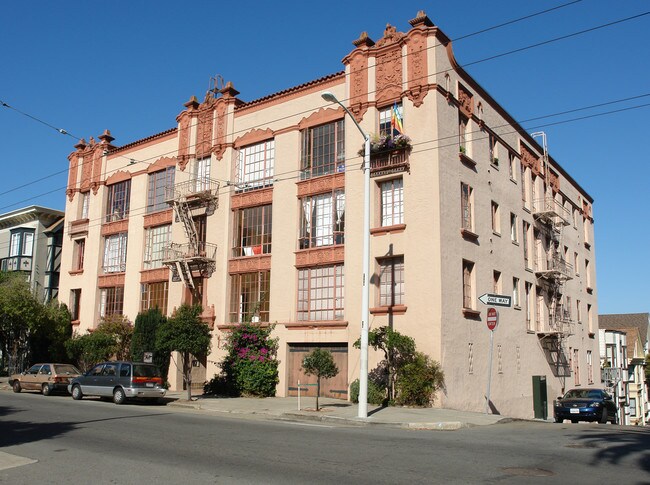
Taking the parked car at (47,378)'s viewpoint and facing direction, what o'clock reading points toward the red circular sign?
The red circular sign is roughly at 6 o'clock from the parked car.

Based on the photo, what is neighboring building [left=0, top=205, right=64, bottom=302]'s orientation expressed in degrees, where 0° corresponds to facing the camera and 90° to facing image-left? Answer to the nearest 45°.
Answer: approximately 45°

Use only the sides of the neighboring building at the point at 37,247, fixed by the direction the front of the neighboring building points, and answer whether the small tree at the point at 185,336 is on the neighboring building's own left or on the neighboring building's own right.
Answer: on the neighboring building's own left

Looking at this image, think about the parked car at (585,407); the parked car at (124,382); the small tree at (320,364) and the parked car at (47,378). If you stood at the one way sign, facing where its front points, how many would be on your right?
3

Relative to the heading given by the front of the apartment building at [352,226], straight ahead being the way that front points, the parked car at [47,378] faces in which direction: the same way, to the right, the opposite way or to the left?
to the right

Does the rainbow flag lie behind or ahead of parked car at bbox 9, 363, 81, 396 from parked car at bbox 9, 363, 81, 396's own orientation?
behind

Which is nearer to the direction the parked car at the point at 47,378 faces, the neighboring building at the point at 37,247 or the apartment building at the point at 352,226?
the neighboring building

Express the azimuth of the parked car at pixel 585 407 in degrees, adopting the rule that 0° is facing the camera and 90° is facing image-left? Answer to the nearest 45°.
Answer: approximately 45°

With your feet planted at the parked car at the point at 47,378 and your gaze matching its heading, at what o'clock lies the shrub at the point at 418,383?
The shrub is roughly at 6 o'clock from the parked car.

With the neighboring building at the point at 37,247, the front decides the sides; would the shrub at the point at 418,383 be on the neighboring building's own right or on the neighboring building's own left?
on the neighboring building's own left

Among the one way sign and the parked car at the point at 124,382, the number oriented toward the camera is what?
1

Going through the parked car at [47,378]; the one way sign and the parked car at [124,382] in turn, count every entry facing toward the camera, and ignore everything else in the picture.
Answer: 1

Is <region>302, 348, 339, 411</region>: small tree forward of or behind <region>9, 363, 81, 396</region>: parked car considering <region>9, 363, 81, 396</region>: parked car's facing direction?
behind

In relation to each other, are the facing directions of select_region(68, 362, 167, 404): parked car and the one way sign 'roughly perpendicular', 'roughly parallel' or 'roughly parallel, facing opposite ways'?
roughly perpendicular

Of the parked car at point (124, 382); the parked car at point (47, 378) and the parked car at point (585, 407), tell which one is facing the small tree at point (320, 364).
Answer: the parked car at point (585, 407)

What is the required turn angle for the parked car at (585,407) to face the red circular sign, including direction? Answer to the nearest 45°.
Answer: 0° — it already faces it
